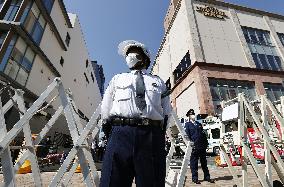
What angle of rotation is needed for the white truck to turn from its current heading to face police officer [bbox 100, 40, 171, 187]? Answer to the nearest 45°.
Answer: approximately 45° to its left

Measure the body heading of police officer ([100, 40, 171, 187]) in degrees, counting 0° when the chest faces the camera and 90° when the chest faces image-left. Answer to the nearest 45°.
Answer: approximately 0°

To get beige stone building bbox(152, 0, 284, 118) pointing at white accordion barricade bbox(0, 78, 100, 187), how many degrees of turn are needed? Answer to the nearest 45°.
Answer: approximately 45° to its right

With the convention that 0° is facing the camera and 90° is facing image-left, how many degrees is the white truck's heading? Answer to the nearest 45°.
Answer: approximately 45°
